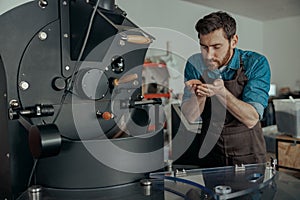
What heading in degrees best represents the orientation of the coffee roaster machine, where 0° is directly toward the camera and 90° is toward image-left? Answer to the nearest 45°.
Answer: approximately 315°
